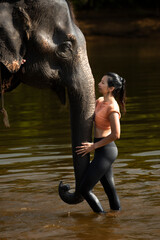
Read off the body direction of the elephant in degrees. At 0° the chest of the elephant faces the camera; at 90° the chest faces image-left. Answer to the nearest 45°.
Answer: approximately 270°

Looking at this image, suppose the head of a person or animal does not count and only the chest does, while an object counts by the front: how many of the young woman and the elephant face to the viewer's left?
1

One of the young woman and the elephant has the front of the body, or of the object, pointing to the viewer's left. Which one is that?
the young woman

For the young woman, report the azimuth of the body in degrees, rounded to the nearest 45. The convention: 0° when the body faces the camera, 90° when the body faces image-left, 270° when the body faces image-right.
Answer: approximately 90°

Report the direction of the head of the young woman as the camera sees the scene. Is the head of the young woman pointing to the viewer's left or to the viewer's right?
to the viewer's left

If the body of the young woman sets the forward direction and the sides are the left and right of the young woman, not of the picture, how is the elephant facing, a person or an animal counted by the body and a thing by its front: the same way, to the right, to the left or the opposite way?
the opposite way
